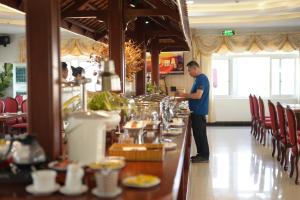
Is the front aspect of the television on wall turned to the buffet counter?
yes

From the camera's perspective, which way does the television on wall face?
toward the camera

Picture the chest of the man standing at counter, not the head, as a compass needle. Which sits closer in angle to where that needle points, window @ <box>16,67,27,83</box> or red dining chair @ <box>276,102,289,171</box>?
the window

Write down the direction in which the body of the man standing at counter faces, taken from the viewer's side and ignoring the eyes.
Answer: to the viewer's left

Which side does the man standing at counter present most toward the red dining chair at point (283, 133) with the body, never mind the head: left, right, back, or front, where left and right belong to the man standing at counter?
back

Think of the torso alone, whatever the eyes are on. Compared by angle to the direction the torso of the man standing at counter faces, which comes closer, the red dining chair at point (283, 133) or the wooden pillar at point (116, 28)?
the wooden pillar

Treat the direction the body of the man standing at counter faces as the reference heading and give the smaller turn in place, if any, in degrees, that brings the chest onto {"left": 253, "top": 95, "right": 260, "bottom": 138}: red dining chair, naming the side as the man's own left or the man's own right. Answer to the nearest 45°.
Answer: approximately 135° to the man's own right

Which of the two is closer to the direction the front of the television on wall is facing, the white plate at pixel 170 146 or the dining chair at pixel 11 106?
the white plate

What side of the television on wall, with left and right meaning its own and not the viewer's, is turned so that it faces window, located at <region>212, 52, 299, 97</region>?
left

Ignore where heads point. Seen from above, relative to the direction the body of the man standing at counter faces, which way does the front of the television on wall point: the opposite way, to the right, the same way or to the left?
to the left

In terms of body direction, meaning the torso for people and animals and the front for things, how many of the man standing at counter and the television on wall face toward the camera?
1

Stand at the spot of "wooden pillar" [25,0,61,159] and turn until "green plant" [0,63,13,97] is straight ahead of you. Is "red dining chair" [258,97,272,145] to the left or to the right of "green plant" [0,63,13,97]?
right

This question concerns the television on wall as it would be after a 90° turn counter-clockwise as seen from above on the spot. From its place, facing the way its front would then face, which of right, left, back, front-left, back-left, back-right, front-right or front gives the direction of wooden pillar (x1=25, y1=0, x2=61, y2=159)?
right

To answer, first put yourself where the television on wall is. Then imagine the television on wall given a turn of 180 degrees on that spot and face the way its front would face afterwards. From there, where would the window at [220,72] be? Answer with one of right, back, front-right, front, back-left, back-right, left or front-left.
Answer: right

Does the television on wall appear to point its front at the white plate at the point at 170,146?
yes

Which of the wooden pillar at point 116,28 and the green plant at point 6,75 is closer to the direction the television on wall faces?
the wooden pillar

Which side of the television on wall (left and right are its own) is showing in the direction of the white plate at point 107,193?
front

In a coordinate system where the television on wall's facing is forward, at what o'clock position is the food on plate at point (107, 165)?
The food on plate is roughly at 12 o'clock from the television on wall.
